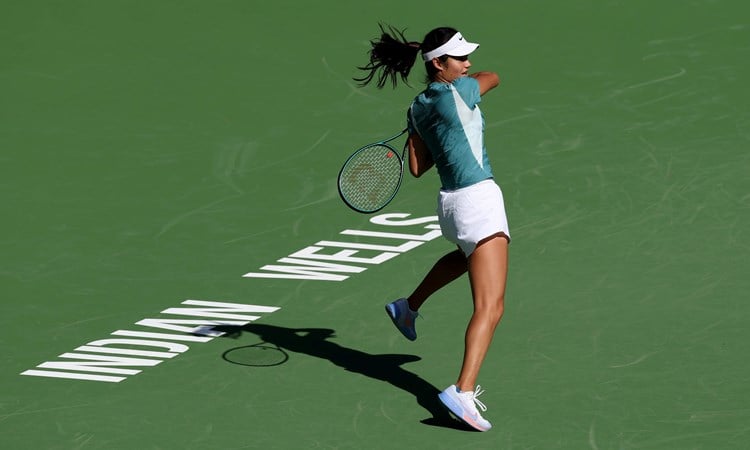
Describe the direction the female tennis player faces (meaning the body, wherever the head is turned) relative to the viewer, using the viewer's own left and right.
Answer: facing away from the viewer and to the right of the viewer
